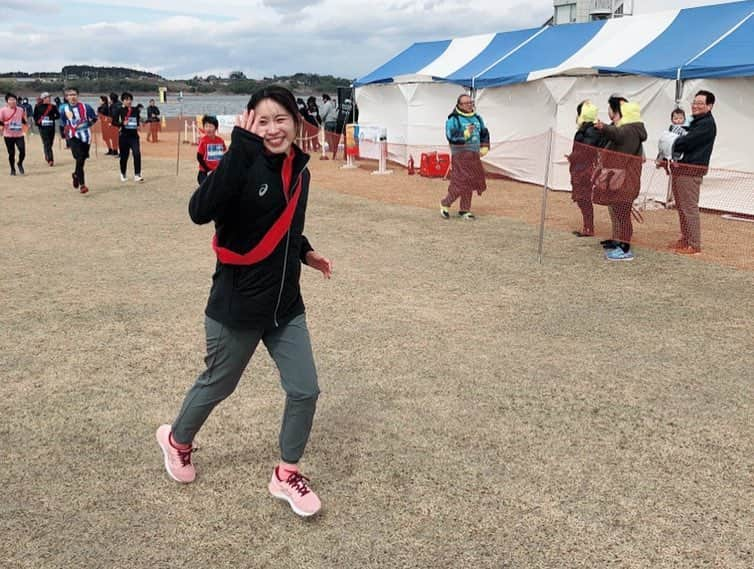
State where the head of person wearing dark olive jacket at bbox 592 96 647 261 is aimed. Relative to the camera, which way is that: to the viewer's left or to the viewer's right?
to the viewer's left

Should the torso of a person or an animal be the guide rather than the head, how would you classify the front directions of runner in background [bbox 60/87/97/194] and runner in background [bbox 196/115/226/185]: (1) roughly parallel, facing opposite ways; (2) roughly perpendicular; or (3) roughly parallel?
roughly parallel

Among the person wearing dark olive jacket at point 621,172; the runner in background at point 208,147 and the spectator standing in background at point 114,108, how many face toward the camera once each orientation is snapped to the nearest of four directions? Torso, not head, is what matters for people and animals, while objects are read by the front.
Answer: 2

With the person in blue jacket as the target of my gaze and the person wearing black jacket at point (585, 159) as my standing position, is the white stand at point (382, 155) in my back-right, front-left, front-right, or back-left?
front-right

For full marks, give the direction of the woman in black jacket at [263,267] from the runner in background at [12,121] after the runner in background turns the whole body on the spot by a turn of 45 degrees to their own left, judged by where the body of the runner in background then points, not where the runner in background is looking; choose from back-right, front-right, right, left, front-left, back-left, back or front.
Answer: front-right

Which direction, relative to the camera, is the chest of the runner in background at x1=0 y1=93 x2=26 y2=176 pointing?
toward the camera

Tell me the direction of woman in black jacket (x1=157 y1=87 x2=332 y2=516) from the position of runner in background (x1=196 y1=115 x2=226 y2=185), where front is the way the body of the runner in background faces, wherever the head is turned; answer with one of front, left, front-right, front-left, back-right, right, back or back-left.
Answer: front

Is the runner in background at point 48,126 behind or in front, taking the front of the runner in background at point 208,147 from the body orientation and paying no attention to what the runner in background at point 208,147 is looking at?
behind

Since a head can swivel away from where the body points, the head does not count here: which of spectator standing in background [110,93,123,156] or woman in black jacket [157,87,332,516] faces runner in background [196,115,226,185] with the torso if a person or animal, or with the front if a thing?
spectator standing in background [110,93,123,156]

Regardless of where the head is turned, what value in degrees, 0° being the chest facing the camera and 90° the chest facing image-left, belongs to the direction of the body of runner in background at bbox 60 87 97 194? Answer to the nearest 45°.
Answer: approximately 0°

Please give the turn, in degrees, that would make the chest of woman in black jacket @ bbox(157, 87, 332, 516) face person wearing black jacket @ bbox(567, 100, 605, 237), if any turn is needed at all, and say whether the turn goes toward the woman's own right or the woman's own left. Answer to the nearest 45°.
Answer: approximately 90° to the woman's own left

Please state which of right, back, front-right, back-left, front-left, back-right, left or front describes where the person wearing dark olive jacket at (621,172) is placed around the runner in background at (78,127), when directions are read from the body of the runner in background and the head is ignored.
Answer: front-left
